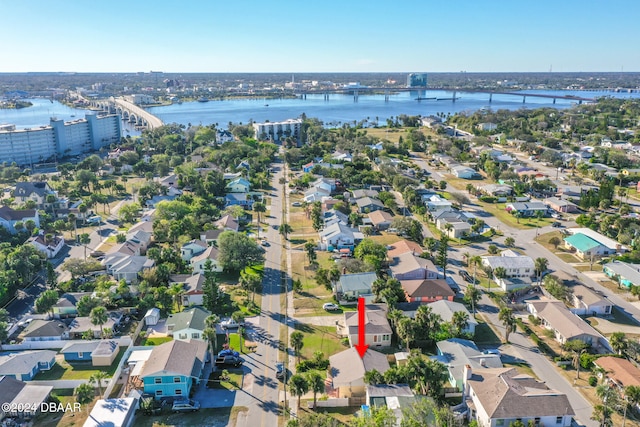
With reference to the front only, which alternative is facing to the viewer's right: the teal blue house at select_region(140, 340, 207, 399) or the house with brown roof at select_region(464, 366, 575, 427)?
the house with brown roof

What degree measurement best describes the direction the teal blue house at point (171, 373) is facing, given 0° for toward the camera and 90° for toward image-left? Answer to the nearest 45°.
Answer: approximately 0°

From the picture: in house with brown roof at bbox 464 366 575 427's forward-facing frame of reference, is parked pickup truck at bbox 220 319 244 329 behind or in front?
behind

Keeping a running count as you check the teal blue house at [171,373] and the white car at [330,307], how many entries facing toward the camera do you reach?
1

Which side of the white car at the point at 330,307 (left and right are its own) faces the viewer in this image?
right

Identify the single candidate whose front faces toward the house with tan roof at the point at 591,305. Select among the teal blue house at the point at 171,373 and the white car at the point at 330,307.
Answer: the white car

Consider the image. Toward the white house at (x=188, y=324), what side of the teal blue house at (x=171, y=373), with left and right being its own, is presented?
back

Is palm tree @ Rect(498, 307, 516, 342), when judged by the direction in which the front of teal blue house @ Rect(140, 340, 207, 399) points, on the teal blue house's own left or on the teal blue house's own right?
on the teal blue house's own left

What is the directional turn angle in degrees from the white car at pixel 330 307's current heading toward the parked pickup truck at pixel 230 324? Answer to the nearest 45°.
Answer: approximately 135° to its right

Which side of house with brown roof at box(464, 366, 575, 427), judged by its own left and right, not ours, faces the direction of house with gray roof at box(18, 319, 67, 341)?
back

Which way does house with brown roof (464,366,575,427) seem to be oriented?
to the viewer's right
